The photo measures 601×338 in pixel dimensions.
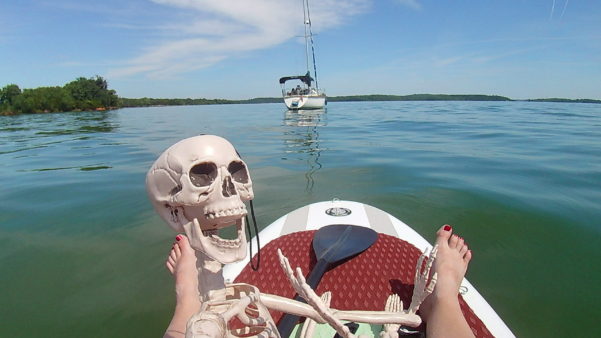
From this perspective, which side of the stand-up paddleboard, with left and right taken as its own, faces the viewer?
back

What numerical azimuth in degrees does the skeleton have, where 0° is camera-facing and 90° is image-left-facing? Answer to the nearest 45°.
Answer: approximately 315°
